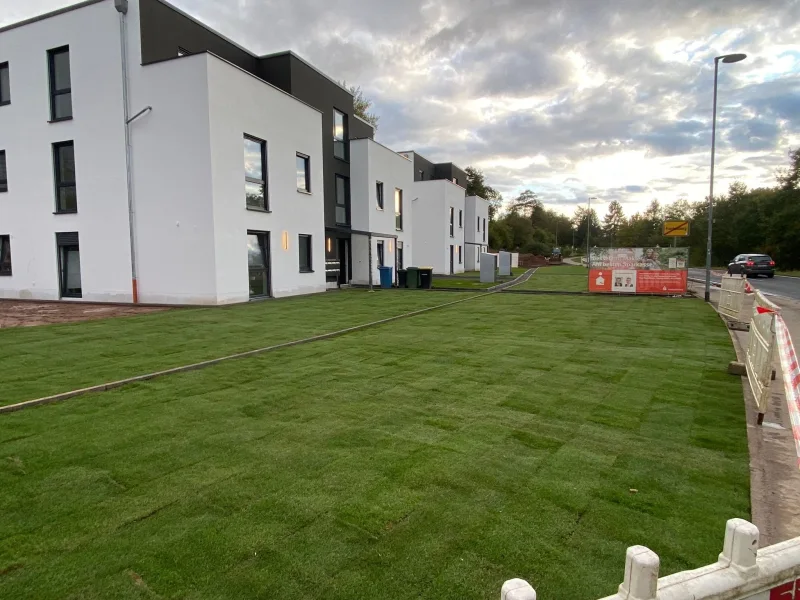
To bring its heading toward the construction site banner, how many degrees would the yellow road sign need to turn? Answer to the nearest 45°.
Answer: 0° — it already faces it

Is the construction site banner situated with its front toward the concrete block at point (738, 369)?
yes

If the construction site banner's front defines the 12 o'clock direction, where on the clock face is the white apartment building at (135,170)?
The white apartment building is roughly at 2 o'clock from the construction site banner.

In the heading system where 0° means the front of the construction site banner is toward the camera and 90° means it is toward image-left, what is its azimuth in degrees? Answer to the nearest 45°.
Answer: approximately 0°

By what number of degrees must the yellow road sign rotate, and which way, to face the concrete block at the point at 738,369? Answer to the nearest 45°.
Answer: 0° — it already faces it

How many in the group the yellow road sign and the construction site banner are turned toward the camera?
2

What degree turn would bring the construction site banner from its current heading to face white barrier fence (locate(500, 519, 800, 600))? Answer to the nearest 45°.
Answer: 0° — it already faces it

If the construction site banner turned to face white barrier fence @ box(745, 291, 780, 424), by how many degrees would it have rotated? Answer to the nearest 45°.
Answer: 0° — it already faces it

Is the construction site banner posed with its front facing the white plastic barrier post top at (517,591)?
yes

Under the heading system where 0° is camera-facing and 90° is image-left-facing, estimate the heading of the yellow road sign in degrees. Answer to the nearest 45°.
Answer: approximately 0°

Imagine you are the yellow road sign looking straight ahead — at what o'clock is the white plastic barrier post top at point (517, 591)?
The white plastic barrier post top is roughly at 12 o'clock from the yellow road sign.

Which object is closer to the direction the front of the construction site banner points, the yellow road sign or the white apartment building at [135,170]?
the white apartment building
